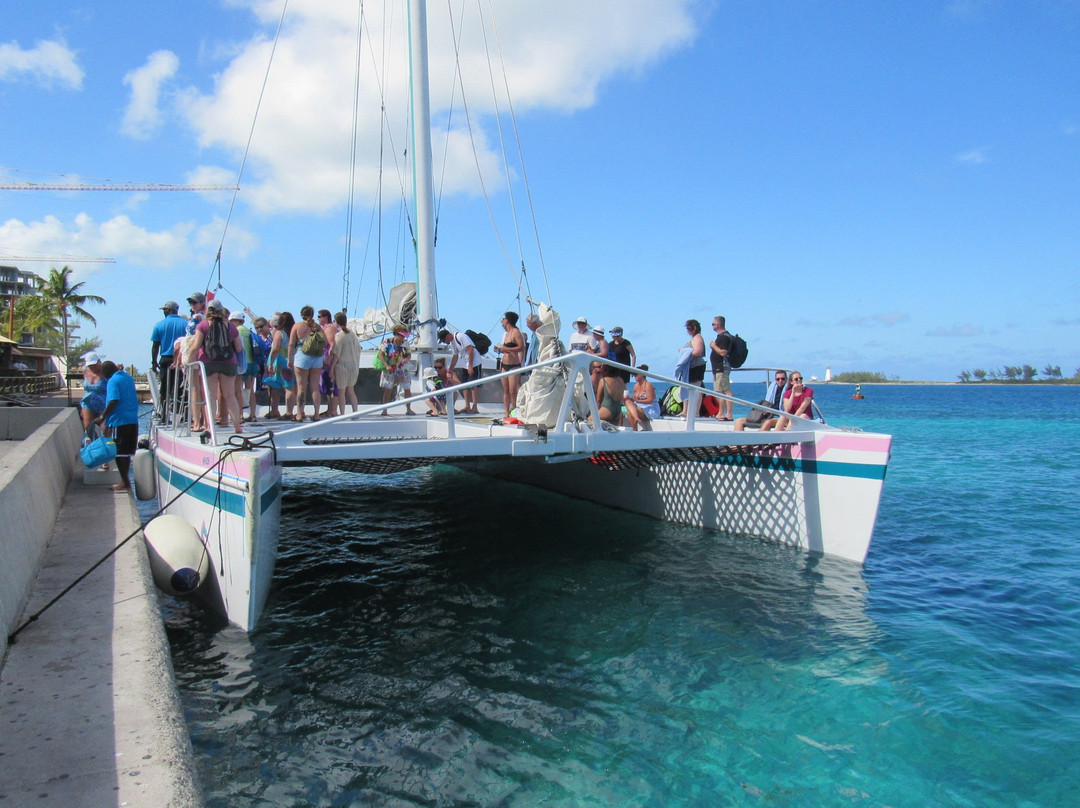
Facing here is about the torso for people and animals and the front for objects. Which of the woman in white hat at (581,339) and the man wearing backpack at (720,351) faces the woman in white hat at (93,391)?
the man wearing backpack

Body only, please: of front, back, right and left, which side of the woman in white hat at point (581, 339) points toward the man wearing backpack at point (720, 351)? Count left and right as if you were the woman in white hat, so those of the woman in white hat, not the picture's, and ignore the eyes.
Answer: left

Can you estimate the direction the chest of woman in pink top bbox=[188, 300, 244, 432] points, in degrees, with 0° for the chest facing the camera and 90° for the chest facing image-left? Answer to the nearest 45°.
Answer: approximately 180°

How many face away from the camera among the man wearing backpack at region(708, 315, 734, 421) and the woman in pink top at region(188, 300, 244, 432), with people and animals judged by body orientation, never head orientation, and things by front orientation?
1

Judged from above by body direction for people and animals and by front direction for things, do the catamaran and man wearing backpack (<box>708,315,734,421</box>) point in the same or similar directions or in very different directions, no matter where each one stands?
very different directions

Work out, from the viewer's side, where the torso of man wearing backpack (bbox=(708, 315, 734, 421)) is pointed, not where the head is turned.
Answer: to the viewer's left

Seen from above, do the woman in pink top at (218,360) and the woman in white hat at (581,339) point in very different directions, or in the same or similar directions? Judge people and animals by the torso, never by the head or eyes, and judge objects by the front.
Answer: very different directions

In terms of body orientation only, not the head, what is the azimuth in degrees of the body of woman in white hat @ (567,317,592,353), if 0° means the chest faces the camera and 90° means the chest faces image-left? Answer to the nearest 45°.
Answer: approximately 0°

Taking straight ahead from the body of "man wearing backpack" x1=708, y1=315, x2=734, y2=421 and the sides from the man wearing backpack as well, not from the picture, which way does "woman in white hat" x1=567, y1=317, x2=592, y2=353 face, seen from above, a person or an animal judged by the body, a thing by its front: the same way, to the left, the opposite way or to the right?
to the left

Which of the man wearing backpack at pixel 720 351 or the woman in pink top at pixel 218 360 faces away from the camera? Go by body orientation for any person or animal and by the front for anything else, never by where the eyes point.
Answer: the woman in pink top
